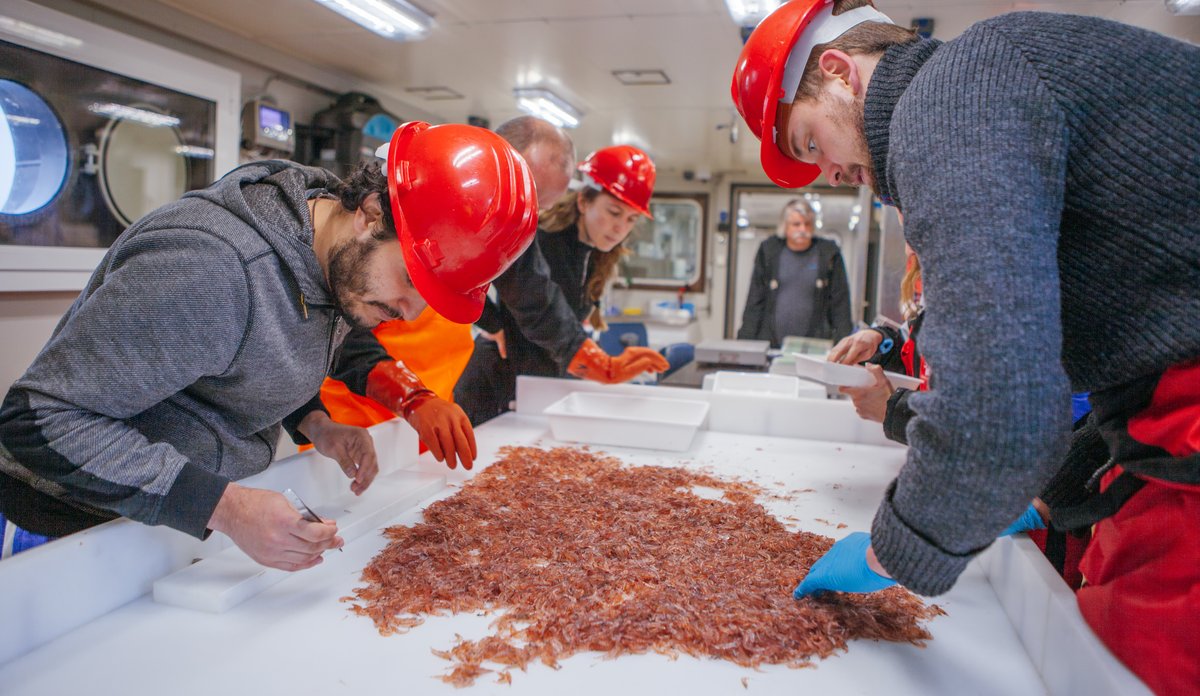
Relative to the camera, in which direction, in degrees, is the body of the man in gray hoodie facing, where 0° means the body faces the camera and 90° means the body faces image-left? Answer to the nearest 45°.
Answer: approximately 270°

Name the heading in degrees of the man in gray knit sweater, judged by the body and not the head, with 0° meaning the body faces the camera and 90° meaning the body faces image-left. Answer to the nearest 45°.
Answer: approximately 90°

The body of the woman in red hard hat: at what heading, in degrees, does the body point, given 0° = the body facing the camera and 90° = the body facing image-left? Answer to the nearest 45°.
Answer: approximately 315°

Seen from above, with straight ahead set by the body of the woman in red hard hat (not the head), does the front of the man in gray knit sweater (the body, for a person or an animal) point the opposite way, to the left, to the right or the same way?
the opposite way

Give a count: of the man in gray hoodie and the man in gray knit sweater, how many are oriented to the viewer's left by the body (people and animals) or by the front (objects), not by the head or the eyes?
1

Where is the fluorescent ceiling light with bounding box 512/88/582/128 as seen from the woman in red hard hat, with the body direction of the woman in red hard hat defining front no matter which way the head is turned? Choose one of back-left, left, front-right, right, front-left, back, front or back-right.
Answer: back-left
